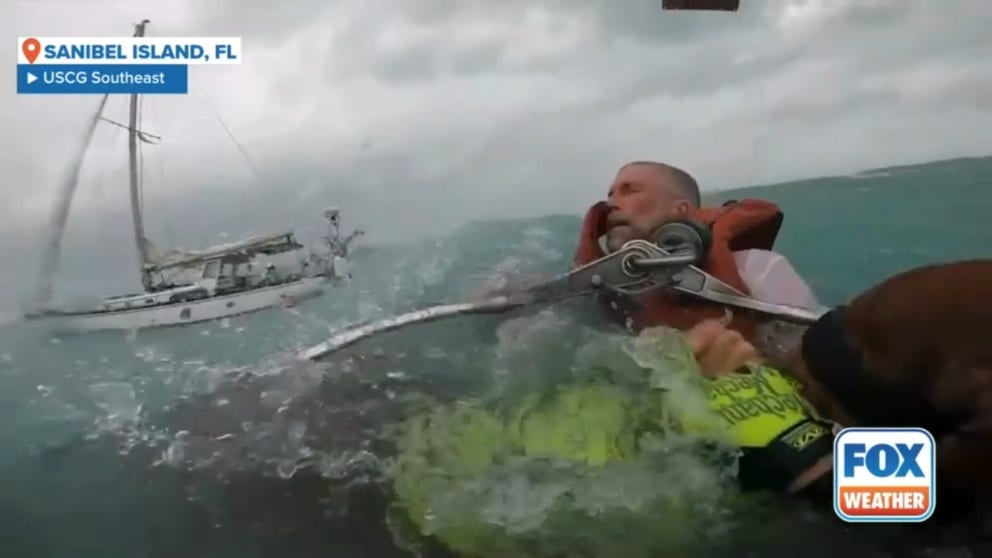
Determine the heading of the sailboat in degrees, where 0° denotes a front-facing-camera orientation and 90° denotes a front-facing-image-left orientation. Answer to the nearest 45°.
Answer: approximately 90°
